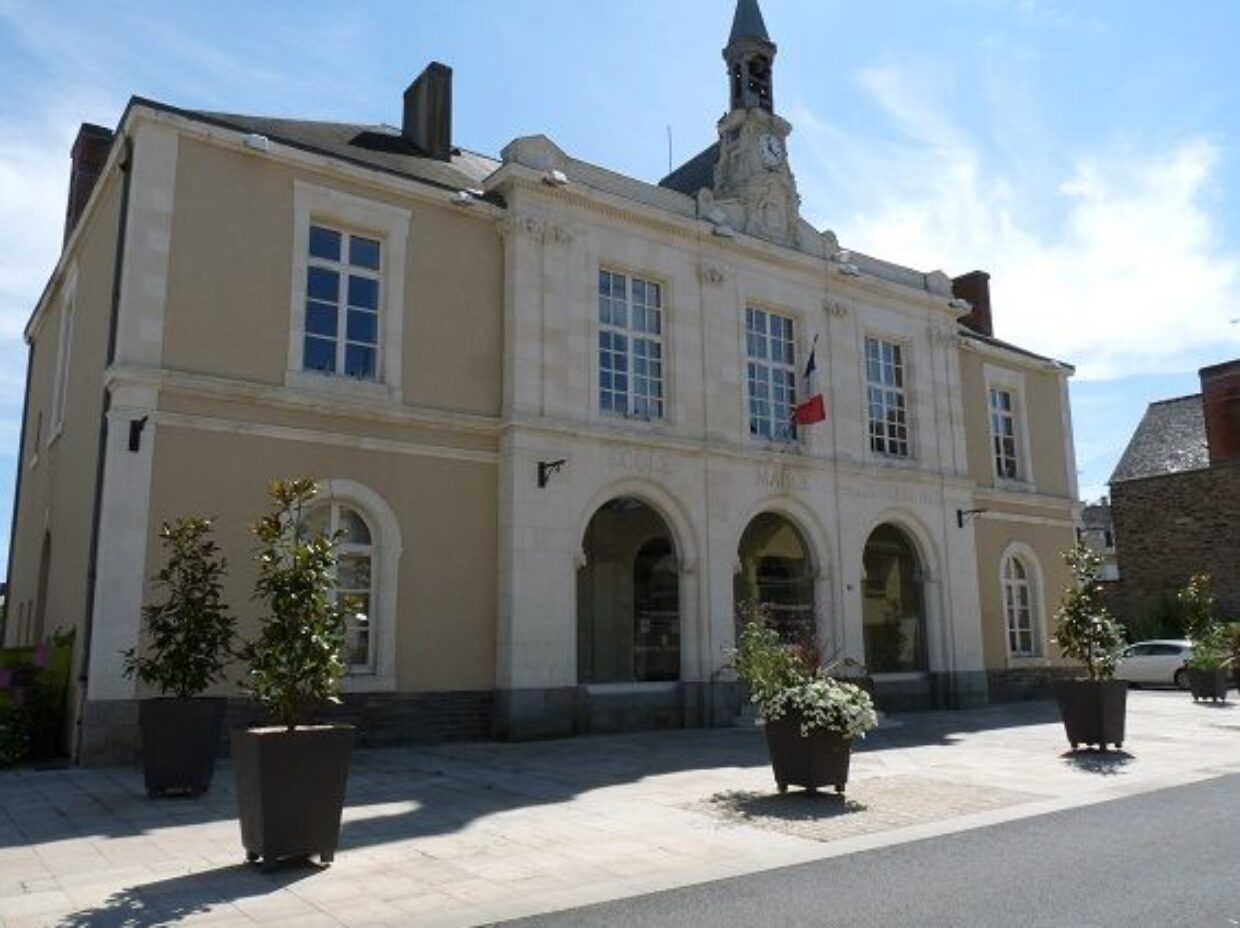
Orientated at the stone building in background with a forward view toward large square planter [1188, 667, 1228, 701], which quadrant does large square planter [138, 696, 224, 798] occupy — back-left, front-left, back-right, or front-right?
front-right

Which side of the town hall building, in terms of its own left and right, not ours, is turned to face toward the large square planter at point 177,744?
right

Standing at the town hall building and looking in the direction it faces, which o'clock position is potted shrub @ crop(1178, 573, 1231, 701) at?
The potted shrub is roughly at 10 o'clock from the town hall building.

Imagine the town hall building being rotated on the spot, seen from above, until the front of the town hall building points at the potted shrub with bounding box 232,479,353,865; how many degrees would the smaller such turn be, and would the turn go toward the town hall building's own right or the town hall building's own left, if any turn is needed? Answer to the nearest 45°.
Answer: approximately 45° to the town hall building's own right

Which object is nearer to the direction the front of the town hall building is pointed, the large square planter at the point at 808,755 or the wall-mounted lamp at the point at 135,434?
the large square planter

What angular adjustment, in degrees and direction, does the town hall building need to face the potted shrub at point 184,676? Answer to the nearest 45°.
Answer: approximately 90° to its right

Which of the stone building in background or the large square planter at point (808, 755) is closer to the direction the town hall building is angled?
the large square planter

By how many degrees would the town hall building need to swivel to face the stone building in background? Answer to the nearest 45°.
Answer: approximately 90° to its left

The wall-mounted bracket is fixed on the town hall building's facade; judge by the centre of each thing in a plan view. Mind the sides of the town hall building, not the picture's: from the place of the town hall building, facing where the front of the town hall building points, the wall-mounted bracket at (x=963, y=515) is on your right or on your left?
on your left

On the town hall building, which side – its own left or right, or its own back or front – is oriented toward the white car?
left
